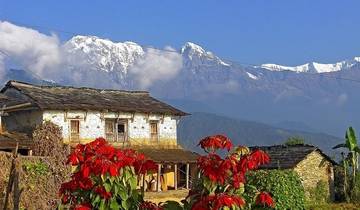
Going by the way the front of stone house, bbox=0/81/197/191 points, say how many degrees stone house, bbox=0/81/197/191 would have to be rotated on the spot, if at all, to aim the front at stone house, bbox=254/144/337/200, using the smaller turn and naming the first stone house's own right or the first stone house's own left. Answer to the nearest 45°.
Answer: approximately 45° to the first stone house's own left

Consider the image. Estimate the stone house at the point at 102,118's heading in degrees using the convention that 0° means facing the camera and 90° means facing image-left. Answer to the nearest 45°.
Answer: approximately 315°

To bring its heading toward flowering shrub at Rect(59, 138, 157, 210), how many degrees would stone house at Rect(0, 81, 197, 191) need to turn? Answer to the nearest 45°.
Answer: approximately 45° to its right
